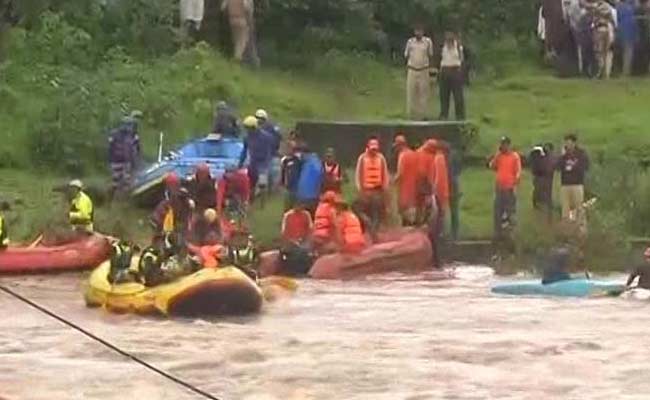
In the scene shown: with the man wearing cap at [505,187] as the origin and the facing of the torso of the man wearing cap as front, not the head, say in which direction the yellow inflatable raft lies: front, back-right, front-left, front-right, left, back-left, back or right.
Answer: front-right

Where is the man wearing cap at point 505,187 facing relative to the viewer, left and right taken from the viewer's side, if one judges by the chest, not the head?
facing the viewer

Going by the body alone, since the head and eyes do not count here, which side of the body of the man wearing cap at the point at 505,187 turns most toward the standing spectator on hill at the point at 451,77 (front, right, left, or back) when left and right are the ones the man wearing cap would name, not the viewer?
back

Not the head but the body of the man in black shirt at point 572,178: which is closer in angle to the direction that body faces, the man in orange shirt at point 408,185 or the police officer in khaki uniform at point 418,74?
the man in orange shirt

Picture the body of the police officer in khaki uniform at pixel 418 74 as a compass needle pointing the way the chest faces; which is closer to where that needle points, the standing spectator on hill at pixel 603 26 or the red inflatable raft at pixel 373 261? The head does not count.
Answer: the red inflatable raft

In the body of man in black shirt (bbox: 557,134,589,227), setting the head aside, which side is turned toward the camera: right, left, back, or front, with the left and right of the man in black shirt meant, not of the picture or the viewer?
front

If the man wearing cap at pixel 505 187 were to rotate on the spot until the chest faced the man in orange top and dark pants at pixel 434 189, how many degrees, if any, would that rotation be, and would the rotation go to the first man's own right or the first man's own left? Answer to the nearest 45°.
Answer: approximately 90° to the first man's own right

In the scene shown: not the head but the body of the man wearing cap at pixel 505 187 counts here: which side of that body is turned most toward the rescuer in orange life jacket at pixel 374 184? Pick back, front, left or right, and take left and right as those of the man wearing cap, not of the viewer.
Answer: right
